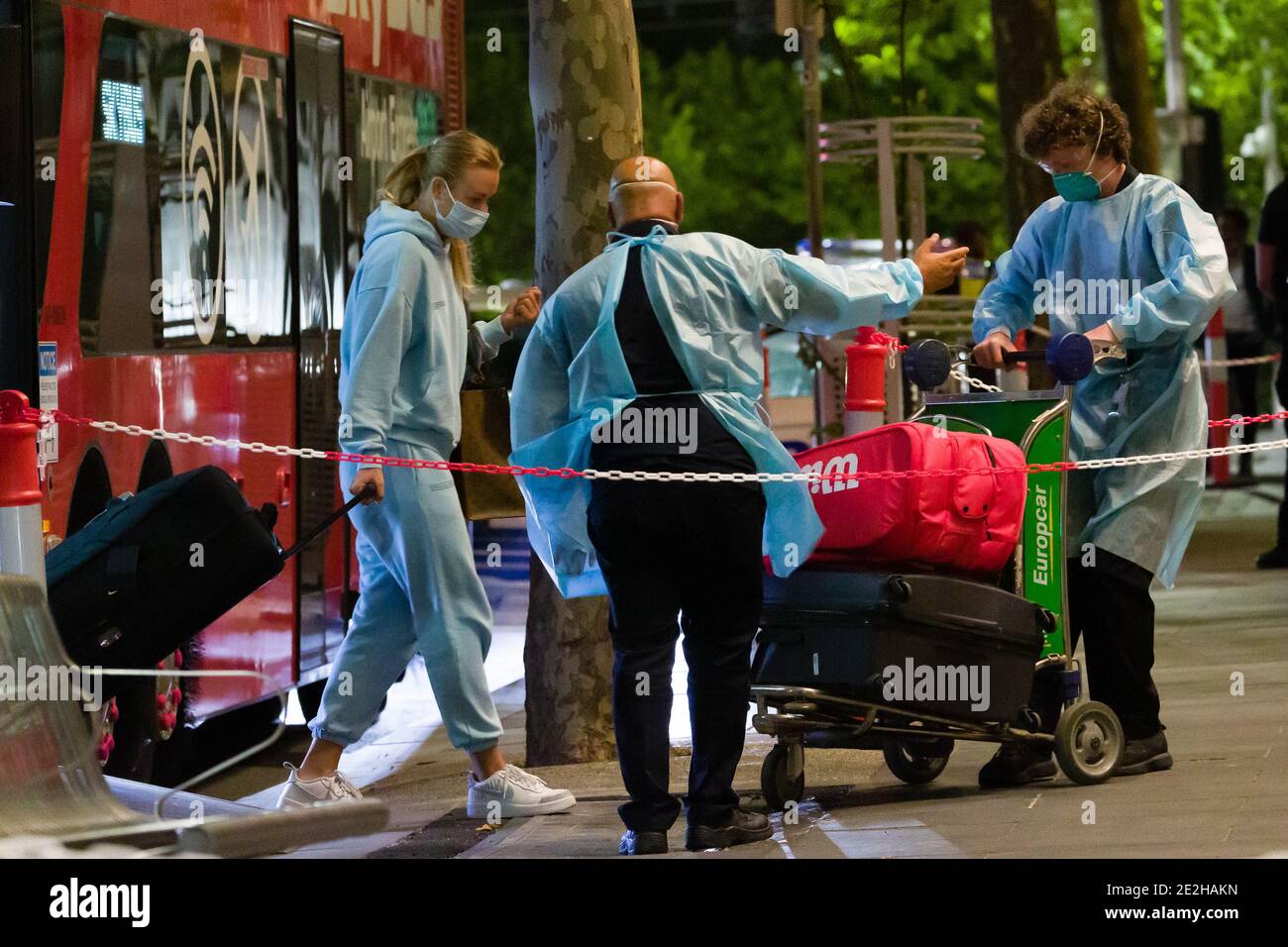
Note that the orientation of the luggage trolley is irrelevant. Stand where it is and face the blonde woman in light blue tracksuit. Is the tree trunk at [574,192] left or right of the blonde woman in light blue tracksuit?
right

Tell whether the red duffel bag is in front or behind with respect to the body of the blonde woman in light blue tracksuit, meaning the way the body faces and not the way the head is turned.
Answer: in front

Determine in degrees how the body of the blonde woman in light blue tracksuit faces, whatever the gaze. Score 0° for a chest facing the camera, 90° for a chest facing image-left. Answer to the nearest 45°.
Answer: approximately 270°

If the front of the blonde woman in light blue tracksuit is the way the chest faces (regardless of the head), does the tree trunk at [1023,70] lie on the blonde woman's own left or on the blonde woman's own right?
on the blonde woman's own left

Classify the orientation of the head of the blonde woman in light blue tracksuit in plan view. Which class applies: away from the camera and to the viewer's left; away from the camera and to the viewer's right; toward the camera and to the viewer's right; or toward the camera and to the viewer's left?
toward the camera and to the viewer's right

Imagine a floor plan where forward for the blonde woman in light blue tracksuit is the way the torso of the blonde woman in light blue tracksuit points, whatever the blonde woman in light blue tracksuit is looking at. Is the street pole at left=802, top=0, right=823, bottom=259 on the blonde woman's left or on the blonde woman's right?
on the blonde woman's left

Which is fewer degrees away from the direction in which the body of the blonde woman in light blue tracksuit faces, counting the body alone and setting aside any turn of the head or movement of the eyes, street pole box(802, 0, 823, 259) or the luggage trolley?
the luggage trolley
